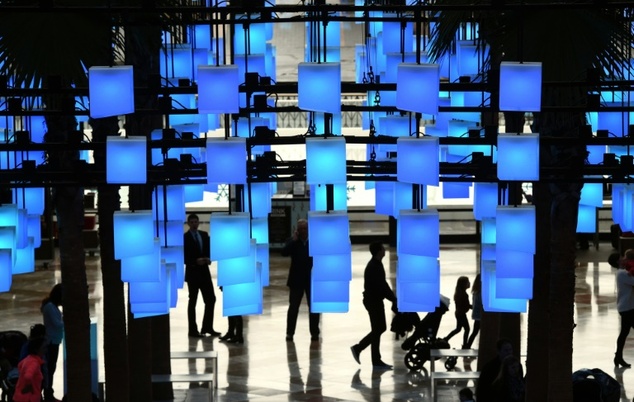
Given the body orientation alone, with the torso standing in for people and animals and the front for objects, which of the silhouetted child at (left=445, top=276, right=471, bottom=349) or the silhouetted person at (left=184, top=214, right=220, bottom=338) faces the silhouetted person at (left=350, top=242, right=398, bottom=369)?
the silhouetted person at (left=184, top=214, right=220, bottom=338)

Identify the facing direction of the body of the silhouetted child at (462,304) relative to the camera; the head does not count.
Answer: to the viewer's right

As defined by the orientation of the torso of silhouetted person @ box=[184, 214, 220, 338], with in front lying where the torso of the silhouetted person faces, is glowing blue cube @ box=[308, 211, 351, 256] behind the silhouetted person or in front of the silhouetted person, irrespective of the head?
in front

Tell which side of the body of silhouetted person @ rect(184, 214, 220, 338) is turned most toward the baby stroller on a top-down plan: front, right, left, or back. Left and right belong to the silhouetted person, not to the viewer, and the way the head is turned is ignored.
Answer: front

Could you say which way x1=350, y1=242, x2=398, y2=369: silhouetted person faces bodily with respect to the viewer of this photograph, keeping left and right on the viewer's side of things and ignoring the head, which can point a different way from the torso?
facing to the right of the viewer

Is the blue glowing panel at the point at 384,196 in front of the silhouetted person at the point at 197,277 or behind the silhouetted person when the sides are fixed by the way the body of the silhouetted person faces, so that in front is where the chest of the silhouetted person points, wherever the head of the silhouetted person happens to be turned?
in front

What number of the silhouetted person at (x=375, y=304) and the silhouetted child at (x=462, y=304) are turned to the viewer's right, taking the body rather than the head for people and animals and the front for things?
2

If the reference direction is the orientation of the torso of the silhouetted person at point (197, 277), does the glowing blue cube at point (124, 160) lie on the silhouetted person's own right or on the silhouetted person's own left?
on the silhouetted person's own right
